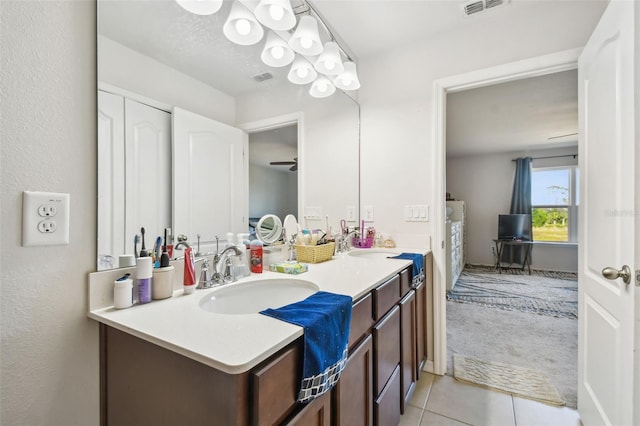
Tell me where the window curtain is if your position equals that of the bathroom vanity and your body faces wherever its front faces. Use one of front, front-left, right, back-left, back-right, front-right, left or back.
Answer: left

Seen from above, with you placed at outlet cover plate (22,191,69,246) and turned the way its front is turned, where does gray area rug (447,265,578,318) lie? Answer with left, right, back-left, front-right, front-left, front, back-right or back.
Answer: front-left

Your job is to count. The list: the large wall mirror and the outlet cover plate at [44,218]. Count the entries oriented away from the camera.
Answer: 0

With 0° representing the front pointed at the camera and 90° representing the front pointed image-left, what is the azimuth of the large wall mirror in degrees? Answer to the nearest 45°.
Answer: approximately 315°

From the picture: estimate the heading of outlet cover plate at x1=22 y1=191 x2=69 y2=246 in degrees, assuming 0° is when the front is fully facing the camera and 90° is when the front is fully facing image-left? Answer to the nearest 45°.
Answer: approximately 315°

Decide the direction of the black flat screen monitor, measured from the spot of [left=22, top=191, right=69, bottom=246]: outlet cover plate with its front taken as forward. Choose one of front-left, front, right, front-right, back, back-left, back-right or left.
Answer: front-left
